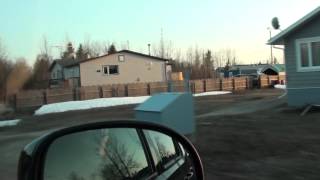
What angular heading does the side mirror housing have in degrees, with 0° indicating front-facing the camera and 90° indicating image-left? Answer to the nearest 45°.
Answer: approximately 0°
